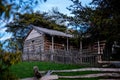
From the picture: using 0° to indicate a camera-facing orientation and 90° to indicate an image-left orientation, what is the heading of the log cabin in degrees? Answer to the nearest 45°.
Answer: approximately 315°

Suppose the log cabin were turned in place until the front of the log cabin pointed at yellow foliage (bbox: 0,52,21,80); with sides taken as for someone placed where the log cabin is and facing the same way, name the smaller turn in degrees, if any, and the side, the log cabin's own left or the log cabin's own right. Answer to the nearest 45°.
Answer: approximately 45° to the log cabin's own right
